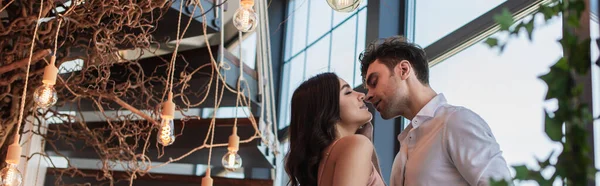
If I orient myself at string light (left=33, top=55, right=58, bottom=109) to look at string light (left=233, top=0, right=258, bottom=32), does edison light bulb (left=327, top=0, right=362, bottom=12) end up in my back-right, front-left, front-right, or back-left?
front-right

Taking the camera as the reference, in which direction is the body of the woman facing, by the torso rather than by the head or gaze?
to the viewer's right

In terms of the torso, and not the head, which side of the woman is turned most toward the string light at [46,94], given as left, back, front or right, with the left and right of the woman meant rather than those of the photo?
back

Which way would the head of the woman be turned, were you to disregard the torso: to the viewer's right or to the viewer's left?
to the viewer's right

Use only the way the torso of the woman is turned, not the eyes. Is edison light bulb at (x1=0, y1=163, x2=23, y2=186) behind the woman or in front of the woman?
behind

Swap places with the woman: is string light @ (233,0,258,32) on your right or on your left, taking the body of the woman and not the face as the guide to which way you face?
on your left

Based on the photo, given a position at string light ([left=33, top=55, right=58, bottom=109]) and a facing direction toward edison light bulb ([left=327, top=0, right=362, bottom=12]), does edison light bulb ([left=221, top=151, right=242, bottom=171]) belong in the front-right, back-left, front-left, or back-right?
front-left

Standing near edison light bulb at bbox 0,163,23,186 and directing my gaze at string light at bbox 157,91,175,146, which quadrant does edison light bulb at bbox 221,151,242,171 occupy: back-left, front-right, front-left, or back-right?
front-left
